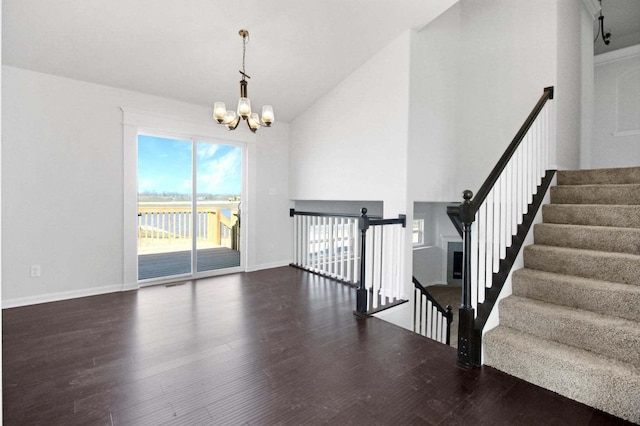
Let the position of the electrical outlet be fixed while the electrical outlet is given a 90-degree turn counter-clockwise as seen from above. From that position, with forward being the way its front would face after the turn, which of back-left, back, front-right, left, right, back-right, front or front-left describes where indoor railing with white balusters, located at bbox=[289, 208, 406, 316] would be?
front-right

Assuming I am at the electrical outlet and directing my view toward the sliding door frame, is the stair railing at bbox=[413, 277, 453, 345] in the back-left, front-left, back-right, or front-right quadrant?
front-right

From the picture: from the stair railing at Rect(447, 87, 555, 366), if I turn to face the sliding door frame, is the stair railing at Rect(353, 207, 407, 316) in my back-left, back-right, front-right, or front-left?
front-right

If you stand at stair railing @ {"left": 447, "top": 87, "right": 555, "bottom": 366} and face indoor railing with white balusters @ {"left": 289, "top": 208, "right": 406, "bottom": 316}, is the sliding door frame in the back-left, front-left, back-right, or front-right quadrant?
front-left

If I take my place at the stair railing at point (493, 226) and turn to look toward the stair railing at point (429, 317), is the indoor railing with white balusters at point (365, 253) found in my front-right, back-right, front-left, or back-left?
front-left
